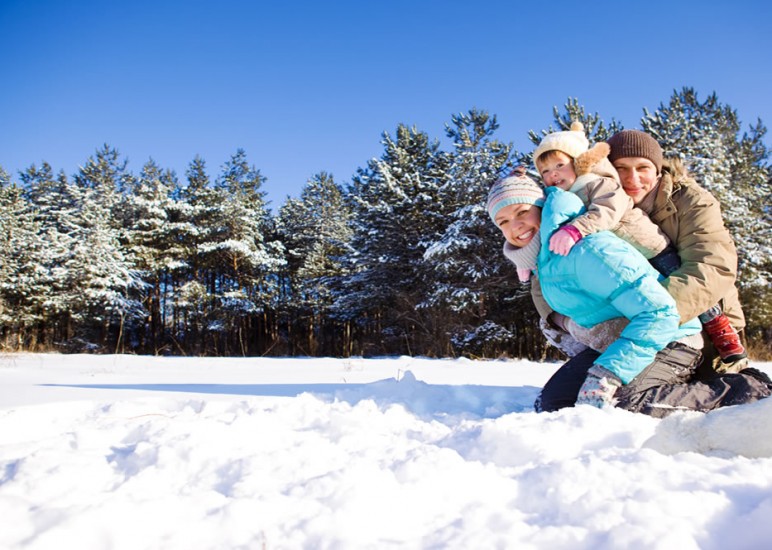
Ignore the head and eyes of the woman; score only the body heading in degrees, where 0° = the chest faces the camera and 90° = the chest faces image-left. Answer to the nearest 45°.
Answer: approximately 90°

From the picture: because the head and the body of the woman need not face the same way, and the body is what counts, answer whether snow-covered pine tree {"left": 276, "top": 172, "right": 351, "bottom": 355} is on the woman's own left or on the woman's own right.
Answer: on the woman's own right

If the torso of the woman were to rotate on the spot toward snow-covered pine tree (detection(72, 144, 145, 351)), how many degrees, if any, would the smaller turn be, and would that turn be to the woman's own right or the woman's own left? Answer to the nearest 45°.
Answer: approximately 45° to the woman's own right

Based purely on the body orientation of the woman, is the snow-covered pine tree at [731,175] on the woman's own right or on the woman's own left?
on the woman's own right

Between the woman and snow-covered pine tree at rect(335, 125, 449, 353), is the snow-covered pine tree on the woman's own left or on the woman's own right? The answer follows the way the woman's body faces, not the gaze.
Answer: on the woman's own right

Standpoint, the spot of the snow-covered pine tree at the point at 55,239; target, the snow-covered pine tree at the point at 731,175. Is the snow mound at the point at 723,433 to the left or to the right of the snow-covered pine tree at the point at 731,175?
right

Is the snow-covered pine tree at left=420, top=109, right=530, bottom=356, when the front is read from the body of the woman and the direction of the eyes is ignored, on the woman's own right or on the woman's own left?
on the woman's own right
